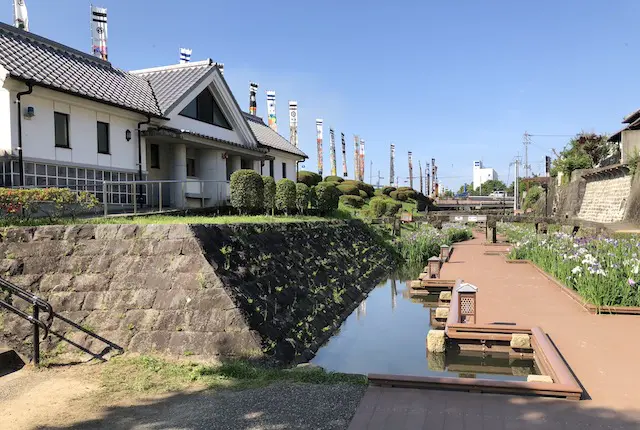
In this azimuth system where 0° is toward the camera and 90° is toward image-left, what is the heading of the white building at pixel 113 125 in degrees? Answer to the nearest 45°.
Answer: approximately 315°

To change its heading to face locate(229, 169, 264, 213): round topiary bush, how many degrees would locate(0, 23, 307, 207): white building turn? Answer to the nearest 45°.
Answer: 0° — it already faces it

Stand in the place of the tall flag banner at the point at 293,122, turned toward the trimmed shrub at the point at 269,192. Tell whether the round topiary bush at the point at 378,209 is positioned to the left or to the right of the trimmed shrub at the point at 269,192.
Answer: left

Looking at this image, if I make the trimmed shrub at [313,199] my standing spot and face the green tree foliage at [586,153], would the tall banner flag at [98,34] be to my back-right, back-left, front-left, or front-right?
back-left

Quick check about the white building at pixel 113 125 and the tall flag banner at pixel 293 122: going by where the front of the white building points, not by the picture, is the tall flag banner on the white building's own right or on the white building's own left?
on the white building's own left

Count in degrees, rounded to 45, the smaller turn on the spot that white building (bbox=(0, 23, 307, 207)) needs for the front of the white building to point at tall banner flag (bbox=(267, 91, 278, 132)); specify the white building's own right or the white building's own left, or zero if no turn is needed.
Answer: approximately 90° to the white building's own left

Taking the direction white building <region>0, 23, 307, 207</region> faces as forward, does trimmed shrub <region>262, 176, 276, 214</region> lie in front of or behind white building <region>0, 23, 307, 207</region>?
in front

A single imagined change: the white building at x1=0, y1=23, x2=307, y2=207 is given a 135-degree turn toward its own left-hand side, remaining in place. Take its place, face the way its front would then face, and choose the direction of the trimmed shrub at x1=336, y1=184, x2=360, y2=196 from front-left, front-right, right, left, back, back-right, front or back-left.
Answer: front-right

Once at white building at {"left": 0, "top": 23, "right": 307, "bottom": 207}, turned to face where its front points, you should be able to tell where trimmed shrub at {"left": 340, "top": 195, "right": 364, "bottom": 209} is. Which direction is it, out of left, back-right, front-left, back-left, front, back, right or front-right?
left

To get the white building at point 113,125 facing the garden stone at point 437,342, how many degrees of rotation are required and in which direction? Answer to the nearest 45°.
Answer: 0° — it already faces it

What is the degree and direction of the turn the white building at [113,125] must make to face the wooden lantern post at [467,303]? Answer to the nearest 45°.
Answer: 0° — it already faces it

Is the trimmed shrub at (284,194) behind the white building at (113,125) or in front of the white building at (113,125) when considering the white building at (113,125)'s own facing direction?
in front

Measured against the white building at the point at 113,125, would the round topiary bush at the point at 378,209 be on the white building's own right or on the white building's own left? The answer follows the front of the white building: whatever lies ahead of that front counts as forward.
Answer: on the white building's own left

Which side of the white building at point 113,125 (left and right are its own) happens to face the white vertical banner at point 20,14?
back

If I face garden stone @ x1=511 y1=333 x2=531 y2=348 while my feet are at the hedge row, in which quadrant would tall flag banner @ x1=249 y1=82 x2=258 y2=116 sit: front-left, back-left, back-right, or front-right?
back-left

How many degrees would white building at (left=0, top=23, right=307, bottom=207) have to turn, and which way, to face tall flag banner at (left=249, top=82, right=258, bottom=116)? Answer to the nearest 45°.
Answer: approximately 90° to its left

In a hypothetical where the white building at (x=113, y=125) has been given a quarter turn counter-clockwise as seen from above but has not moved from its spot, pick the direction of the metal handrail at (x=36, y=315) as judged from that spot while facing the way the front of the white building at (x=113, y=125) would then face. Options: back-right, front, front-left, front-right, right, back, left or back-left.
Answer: back-right

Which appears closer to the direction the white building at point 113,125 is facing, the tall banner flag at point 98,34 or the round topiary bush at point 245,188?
the round topiary bush
